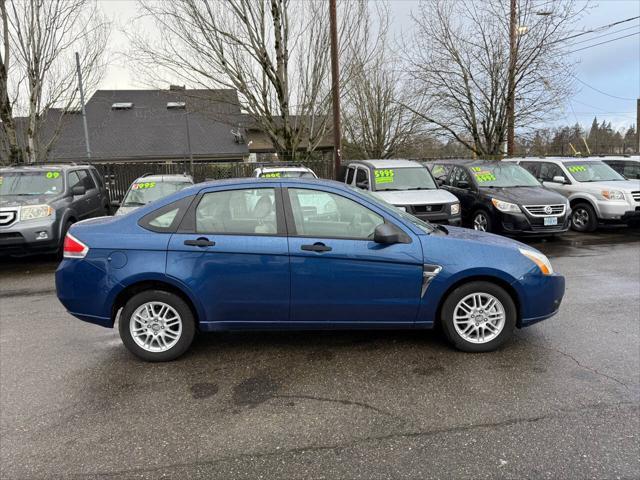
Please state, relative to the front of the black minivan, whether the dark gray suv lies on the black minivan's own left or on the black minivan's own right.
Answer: on the black minivan's own right

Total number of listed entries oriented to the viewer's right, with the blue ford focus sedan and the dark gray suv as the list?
1

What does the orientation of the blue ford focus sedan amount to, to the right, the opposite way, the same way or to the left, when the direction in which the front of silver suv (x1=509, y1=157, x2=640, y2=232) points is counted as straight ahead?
to the left

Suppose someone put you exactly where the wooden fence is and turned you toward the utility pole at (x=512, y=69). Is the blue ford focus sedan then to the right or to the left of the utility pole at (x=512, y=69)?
right

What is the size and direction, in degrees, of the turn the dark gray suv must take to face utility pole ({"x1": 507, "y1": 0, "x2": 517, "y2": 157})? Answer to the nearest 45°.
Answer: approximately 135° to its left

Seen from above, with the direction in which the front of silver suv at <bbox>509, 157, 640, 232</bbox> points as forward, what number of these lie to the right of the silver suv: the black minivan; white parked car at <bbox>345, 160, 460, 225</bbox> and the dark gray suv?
3

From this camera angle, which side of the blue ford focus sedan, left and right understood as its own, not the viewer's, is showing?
right

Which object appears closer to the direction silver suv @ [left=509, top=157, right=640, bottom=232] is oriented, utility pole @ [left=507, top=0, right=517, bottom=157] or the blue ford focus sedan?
the blue ford focus sedan

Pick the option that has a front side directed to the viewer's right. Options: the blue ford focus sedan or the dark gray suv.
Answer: the blue ford focus sedan

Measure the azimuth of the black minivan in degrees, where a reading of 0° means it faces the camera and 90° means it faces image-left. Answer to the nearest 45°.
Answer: approximately 315°
